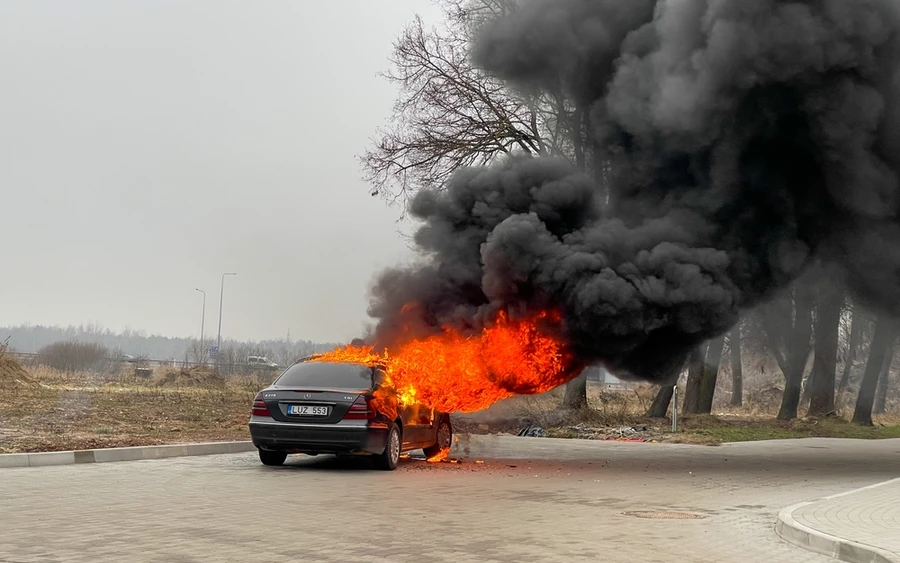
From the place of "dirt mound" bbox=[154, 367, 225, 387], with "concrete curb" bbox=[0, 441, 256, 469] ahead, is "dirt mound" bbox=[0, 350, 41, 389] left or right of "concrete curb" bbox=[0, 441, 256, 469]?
right

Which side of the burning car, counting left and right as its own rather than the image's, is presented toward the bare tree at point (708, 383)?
front

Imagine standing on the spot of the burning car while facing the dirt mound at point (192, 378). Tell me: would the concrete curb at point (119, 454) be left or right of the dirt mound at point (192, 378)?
left

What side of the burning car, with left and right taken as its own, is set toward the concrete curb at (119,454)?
left

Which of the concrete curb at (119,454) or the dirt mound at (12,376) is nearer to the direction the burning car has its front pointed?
the dirt mound

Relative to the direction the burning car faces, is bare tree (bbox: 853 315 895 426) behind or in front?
in front

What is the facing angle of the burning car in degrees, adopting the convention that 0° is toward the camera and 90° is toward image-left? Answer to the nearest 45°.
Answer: approximately 225°

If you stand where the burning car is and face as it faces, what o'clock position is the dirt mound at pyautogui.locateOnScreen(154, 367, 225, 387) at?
The dirt mound is roughly at 10 o'clock from the burning car.

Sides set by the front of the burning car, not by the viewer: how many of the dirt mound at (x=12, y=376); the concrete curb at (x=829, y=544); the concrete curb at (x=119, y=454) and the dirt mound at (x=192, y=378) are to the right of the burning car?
1

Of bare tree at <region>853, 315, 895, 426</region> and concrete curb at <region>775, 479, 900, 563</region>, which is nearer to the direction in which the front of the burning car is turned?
the bare tree

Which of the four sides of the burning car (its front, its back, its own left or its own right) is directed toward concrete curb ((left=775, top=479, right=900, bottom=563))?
right
